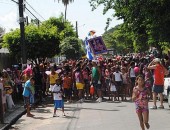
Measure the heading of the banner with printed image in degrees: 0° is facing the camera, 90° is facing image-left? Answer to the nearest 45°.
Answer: approximately 0°

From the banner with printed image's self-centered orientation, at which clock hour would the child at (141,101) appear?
The child is roughly at 12 o'clock from the banner with printed image.

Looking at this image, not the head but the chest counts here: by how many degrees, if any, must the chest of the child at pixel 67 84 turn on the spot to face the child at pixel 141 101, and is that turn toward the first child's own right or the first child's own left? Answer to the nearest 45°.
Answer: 0° — they already face them

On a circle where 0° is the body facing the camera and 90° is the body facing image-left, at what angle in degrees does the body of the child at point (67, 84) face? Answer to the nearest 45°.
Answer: approximately 180°

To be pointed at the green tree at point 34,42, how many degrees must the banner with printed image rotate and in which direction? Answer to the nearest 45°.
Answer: approximately 90° to its right

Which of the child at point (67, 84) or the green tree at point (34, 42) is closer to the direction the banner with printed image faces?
the child

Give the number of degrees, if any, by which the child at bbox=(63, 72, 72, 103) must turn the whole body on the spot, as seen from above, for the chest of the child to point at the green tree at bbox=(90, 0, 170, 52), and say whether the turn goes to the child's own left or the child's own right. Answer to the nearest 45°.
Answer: approximately 135° to the child's own left

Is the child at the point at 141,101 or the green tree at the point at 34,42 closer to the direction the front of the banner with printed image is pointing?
the child
